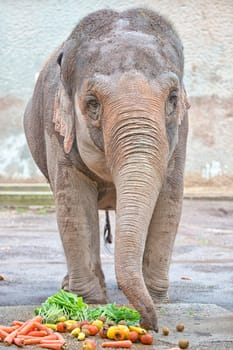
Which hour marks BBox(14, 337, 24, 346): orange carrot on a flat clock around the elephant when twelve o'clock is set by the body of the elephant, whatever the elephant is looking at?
The orange carrot is roughly at 1 o'clock from the elephant.

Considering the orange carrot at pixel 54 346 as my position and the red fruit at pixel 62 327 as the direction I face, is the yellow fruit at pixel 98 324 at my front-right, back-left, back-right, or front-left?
front-right

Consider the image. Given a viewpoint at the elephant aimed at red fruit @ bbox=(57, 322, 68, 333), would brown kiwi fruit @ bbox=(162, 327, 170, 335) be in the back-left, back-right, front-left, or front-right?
front-left

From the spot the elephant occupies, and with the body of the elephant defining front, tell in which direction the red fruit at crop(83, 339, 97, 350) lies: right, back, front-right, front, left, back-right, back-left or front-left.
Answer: front

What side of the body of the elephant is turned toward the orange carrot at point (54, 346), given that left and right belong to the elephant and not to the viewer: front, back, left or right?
front

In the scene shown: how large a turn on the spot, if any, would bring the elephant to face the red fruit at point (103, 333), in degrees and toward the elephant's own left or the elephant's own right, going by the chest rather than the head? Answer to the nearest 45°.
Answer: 0° — it already faces it

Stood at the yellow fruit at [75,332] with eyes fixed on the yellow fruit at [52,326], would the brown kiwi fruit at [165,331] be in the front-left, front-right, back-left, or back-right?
back-right

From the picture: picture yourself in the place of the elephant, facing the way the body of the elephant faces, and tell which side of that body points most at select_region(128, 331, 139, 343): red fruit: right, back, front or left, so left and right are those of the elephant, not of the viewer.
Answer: front

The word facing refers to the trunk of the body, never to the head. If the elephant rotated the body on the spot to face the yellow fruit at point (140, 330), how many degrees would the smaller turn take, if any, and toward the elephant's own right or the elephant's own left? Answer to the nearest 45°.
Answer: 0° — it already faces it

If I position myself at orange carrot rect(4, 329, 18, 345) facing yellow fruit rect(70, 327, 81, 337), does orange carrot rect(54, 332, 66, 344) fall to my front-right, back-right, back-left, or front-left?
front-right

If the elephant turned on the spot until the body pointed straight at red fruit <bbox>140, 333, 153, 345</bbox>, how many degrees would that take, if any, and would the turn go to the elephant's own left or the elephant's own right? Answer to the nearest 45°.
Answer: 0° — it already faces it

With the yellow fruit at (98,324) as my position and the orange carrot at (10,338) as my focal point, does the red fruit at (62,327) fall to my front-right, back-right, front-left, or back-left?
front-right

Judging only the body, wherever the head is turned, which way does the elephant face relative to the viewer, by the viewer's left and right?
facing the viewer

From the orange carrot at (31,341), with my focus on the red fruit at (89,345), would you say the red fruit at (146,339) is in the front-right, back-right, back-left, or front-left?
front-left

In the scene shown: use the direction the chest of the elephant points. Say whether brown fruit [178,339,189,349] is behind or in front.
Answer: in front

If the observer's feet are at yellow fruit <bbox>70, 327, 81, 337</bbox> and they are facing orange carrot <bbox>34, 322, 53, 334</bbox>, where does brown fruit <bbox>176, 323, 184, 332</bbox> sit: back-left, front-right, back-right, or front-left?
back-right
